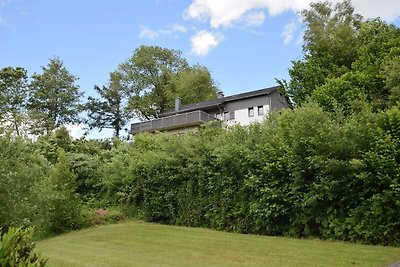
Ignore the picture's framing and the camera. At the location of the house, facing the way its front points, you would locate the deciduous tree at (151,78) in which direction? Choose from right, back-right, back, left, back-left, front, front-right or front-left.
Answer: right

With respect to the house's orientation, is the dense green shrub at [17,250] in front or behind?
in front

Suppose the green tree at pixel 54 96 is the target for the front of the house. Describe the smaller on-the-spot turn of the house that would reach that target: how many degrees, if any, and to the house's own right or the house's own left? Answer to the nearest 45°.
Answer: approximately 45° to the house's own right

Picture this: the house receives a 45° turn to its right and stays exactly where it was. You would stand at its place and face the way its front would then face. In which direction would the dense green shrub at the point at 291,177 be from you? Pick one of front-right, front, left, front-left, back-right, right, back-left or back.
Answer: left

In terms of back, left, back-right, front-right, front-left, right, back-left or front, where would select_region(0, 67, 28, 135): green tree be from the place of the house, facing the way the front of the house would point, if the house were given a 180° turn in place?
back-left

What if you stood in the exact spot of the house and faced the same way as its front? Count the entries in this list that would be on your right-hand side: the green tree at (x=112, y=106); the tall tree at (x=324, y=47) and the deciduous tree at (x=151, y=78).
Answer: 2

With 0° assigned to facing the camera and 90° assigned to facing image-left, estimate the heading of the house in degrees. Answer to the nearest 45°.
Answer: approximately 45°

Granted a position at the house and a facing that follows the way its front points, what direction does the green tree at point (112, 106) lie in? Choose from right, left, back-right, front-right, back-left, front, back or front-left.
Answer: right

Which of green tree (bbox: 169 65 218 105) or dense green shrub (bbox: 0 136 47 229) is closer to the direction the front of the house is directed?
the dense green shrub

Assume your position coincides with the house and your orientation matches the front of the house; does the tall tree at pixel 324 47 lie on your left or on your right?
on your left

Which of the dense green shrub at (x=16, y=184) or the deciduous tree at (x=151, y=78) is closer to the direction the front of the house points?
the dense green shrub

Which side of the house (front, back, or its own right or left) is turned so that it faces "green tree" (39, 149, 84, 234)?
front
